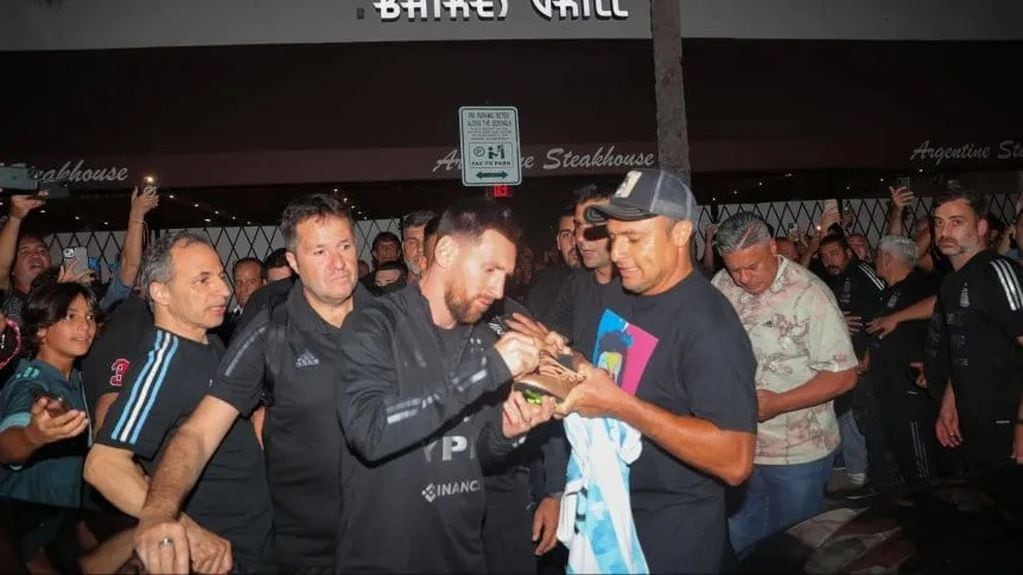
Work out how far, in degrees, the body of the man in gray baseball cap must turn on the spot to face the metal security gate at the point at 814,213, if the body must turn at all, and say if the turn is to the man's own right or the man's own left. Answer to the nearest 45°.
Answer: approximately 135° to the man's own right

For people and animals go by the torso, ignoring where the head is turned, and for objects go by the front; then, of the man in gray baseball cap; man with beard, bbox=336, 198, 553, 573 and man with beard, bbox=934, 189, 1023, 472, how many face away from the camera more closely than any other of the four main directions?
0

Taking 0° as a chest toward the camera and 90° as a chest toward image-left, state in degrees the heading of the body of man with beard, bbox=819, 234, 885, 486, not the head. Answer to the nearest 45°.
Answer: approximately 45°

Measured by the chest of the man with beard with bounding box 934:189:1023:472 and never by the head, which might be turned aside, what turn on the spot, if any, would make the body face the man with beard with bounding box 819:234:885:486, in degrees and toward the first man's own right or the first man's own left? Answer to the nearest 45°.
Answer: approximately 90° to the first man's own right

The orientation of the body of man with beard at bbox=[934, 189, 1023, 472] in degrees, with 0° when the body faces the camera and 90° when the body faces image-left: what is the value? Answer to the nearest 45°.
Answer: approximately 45°

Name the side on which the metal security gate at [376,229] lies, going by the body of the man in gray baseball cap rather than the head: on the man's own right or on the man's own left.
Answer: on the man's own right

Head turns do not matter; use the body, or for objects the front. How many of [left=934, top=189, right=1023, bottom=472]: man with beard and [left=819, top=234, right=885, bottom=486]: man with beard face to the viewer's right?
0

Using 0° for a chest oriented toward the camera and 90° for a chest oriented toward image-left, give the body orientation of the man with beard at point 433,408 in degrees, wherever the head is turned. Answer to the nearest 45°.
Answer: approximately 315°

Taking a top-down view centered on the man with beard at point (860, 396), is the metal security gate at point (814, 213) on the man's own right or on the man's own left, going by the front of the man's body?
on the man's own right

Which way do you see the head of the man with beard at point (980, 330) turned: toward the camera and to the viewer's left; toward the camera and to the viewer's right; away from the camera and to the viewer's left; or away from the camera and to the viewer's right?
toward the camera and to the viewer's left

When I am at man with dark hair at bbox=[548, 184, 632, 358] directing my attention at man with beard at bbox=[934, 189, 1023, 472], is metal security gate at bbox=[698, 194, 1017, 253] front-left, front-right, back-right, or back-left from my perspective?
front-left

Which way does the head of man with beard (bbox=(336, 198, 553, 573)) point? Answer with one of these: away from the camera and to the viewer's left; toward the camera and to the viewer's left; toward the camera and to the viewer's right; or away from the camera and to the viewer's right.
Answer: toward the camera and to the viewer's right

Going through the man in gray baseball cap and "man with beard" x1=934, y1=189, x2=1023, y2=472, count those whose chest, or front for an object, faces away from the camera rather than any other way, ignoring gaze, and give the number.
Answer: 0

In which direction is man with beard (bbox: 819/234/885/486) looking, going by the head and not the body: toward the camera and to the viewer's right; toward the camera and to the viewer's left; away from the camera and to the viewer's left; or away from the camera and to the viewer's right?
toward the camera and to the viewer's left
